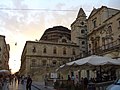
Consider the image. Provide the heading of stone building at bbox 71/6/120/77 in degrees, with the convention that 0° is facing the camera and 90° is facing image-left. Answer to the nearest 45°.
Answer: approximately 45°
